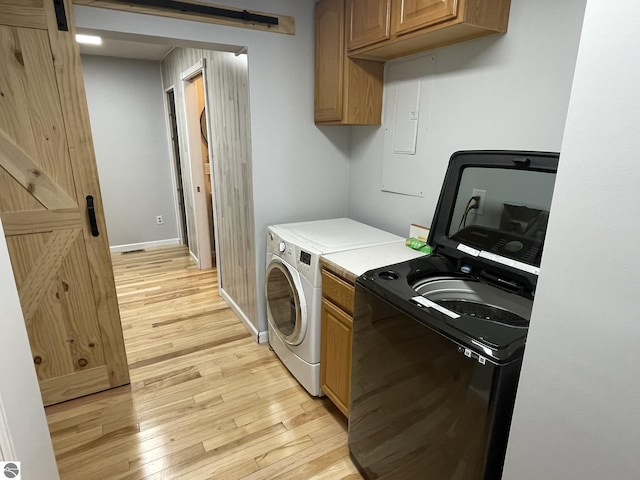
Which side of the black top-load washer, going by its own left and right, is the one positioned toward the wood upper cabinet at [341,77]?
right

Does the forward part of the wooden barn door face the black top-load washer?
yes

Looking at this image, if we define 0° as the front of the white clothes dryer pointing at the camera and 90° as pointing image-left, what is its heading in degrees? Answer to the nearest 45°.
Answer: approximately 45°

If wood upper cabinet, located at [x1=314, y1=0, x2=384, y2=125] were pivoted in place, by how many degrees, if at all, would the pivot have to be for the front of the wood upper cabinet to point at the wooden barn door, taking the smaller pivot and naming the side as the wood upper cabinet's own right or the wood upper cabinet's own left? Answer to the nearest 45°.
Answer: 0° — it already faces it

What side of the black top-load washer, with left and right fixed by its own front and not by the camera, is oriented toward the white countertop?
right

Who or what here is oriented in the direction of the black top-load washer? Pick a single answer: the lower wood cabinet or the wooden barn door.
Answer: the wooden barn door
